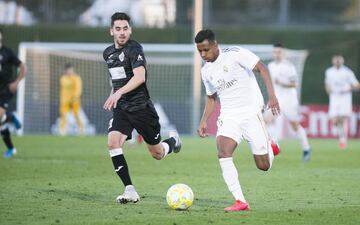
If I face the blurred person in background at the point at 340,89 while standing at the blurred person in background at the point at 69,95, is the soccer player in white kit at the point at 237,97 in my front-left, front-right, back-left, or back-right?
front-right

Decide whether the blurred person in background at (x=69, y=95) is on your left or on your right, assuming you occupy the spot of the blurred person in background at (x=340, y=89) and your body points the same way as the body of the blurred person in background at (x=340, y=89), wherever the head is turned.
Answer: on your right

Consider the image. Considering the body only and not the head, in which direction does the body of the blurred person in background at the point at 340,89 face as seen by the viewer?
toward the camera

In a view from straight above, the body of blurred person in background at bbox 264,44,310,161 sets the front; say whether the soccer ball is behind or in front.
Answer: in front

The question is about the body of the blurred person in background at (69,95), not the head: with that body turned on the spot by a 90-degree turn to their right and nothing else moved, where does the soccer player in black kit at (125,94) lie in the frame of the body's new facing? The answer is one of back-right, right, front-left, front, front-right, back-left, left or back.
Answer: left

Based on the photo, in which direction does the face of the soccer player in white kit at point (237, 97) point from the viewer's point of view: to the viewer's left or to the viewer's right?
to the viewer's left

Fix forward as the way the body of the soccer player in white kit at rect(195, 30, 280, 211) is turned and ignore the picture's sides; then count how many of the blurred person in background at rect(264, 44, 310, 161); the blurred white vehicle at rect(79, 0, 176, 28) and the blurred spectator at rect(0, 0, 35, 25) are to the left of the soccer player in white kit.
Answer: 0

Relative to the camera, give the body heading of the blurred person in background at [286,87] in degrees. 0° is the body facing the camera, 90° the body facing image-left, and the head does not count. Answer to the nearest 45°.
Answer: approximately 45°

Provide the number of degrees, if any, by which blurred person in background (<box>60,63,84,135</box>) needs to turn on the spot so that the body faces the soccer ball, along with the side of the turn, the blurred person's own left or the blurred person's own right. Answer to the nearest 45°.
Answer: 0° — they already face it

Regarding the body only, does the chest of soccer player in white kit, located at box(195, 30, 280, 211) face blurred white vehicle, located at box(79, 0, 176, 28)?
no

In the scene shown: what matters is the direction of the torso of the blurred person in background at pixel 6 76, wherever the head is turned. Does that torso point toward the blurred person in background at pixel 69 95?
no

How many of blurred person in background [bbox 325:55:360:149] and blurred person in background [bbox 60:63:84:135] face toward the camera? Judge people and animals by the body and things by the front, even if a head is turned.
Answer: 2

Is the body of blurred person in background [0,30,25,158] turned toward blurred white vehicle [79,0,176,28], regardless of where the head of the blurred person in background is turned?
no

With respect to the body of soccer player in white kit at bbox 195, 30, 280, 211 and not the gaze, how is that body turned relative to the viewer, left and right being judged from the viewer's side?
facing the viewer and to the left of the viewer
